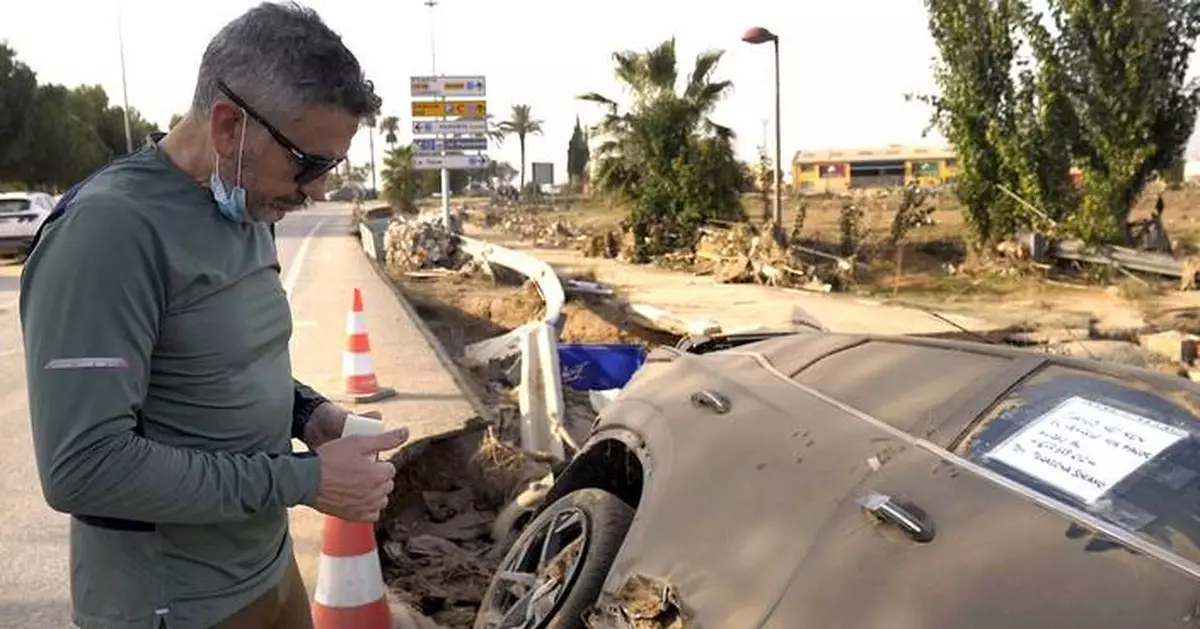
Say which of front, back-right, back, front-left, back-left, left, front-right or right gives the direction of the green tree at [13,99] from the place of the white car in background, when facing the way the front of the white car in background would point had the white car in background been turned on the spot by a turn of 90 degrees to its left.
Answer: left

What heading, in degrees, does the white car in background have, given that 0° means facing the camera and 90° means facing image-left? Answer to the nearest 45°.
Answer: approximately 0°

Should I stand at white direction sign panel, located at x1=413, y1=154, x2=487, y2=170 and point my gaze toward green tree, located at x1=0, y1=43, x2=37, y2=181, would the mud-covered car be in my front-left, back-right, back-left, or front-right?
back-left

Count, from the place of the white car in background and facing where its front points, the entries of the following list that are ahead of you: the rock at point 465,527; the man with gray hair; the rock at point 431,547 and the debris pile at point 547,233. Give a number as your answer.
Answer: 3

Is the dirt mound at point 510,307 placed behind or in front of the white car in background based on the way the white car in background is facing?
in front

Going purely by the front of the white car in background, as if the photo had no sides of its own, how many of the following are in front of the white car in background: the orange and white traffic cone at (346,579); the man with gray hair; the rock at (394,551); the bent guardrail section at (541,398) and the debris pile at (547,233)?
4

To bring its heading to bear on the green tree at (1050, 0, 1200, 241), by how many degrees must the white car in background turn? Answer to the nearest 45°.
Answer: approximately 45° to its left

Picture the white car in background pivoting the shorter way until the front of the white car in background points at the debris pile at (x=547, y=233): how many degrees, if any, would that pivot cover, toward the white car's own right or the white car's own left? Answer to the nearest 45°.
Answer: approximately 135° to the white car's own left
